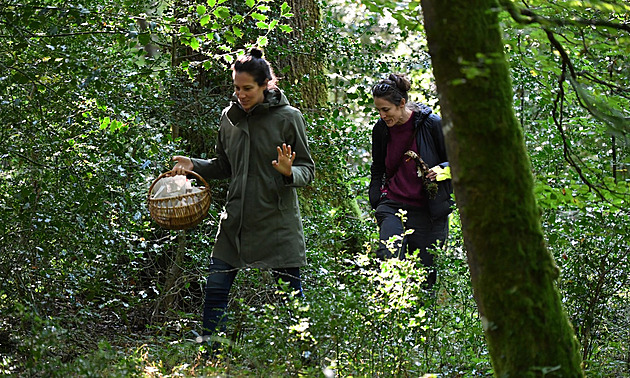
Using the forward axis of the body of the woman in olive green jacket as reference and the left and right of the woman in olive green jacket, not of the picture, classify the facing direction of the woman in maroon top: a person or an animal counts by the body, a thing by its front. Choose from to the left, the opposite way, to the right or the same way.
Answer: the same way

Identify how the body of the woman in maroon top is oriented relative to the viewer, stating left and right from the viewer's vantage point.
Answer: facing the viewer and to the left of the viewer

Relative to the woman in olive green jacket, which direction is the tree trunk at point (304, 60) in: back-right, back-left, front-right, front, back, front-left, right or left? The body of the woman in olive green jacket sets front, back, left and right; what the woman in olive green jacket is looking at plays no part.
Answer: back-right

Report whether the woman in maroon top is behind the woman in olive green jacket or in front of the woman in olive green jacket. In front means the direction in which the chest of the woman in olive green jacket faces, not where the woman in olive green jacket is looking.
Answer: behind

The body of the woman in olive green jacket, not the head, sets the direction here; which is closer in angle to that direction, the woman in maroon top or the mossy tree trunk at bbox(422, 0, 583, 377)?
the mossy tree trunk

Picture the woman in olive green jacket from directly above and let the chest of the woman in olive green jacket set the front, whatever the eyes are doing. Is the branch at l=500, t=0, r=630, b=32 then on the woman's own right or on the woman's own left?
on the woman's own left

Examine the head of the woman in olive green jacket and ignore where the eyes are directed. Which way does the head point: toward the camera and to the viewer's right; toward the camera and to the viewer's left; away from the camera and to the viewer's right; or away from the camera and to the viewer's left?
toward the camera and to the viewer's left

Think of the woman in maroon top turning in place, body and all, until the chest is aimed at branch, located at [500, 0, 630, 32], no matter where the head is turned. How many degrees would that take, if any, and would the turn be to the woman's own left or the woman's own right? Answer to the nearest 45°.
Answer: approximately 45° to the woman's own left

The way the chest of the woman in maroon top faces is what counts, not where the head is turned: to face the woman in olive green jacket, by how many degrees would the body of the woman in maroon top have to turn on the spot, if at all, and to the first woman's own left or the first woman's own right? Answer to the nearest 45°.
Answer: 0° — they already face them

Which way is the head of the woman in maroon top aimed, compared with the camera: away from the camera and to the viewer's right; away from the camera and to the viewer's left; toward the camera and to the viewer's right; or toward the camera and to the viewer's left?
toward the camera and to the viewer's left

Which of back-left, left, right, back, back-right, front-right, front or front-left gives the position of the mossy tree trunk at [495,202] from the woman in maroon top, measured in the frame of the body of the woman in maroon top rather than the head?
front-left

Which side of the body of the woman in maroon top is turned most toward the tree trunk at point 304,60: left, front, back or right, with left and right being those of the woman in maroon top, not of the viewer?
right

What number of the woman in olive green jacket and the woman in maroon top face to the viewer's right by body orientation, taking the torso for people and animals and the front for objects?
0
